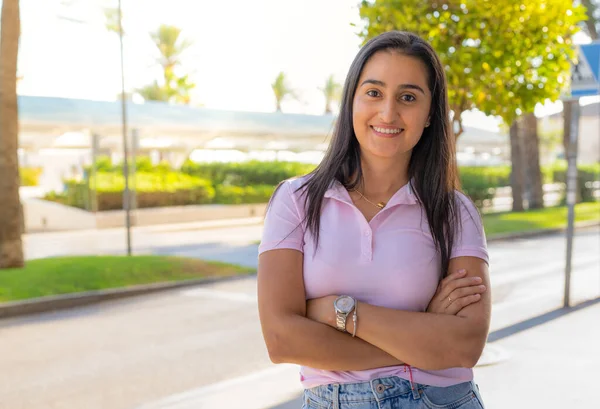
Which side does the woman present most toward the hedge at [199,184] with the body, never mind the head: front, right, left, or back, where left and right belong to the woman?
back

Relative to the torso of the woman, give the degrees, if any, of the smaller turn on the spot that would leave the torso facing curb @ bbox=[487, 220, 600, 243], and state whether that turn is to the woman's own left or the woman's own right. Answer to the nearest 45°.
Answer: approximately 180°

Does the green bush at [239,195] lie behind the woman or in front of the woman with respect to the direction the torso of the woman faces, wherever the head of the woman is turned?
behind

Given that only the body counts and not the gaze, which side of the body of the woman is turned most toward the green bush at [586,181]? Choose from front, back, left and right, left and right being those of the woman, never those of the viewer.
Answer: back

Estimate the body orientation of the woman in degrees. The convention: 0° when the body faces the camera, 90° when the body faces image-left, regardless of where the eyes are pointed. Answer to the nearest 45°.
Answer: approximately 0°

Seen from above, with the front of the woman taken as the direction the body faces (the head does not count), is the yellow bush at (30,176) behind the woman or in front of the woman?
behind

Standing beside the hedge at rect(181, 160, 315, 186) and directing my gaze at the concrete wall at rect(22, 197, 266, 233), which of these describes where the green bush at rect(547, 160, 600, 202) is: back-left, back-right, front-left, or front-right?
back-left

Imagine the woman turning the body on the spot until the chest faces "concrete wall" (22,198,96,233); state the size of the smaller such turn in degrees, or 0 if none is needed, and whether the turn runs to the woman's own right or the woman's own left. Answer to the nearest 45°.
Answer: approximately 135° to the woman's own right
